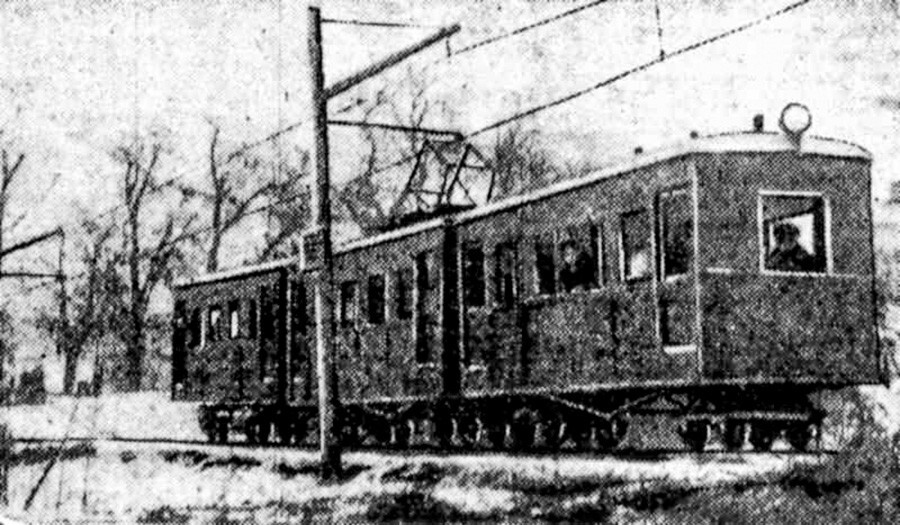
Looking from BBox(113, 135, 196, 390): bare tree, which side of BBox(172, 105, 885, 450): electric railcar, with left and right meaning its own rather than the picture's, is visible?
back

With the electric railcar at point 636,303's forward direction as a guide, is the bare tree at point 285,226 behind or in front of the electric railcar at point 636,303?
behind

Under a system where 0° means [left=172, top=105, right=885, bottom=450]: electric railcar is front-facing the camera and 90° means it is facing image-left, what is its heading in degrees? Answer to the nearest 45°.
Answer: approximately 315°

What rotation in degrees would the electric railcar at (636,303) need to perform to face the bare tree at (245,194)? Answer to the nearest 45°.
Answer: approximately 180°
